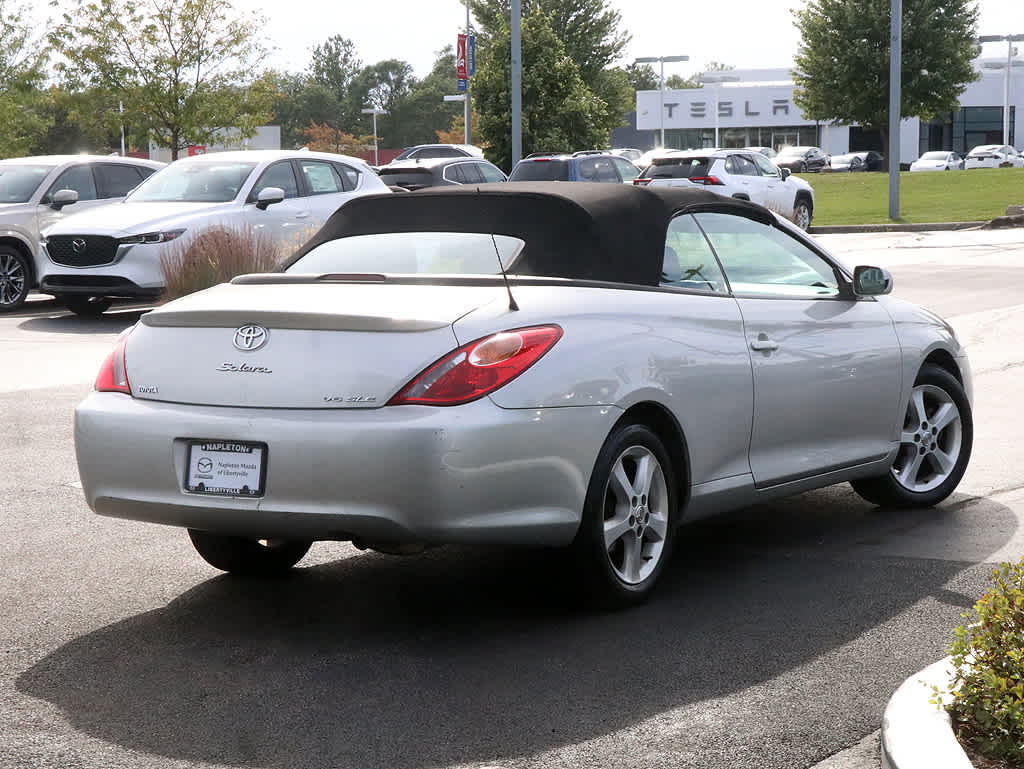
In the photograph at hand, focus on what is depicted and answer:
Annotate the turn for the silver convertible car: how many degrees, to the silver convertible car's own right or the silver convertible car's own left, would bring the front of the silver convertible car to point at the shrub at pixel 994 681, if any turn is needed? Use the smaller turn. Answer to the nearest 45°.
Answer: approximately 90° to the silver convertible car's own right

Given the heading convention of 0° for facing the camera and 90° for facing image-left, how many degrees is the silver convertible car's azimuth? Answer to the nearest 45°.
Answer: approximately 225°

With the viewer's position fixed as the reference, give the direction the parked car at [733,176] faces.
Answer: facing away from the viewer and to the right of the viewer

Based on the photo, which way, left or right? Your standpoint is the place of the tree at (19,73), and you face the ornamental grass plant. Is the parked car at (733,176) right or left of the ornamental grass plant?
left

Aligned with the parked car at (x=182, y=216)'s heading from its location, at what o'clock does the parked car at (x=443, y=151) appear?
the parked car at (x=443, y=151) is roughly at 5 o'clock from the parked car at (x=182, y=216).

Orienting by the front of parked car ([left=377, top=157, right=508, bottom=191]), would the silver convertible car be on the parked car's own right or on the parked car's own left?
on the parked car's own right

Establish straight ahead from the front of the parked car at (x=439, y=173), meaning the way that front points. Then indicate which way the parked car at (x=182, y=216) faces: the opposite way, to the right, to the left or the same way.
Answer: the opposite way

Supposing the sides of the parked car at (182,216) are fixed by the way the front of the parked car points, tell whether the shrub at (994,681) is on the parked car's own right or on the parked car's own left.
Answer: on the parked car's own left

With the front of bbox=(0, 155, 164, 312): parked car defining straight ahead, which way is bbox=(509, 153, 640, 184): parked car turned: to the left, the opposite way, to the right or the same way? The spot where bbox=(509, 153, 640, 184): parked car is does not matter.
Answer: the opposite way

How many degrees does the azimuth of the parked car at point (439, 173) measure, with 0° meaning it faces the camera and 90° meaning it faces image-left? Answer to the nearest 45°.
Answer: approximately 225°

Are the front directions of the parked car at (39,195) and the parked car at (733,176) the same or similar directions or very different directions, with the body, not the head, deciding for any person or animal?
very different directions

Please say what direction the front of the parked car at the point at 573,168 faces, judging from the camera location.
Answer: facing away from the viewer and to the right of the viewer

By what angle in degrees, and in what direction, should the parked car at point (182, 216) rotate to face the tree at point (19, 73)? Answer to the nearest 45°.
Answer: approximately 135° to its right

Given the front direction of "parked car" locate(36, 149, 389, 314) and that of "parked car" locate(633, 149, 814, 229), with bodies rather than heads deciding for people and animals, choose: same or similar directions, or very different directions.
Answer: very different directions

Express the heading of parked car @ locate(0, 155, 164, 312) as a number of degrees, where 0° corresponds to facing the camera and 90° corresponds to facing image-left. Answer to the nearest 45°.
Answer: approximately 45°
